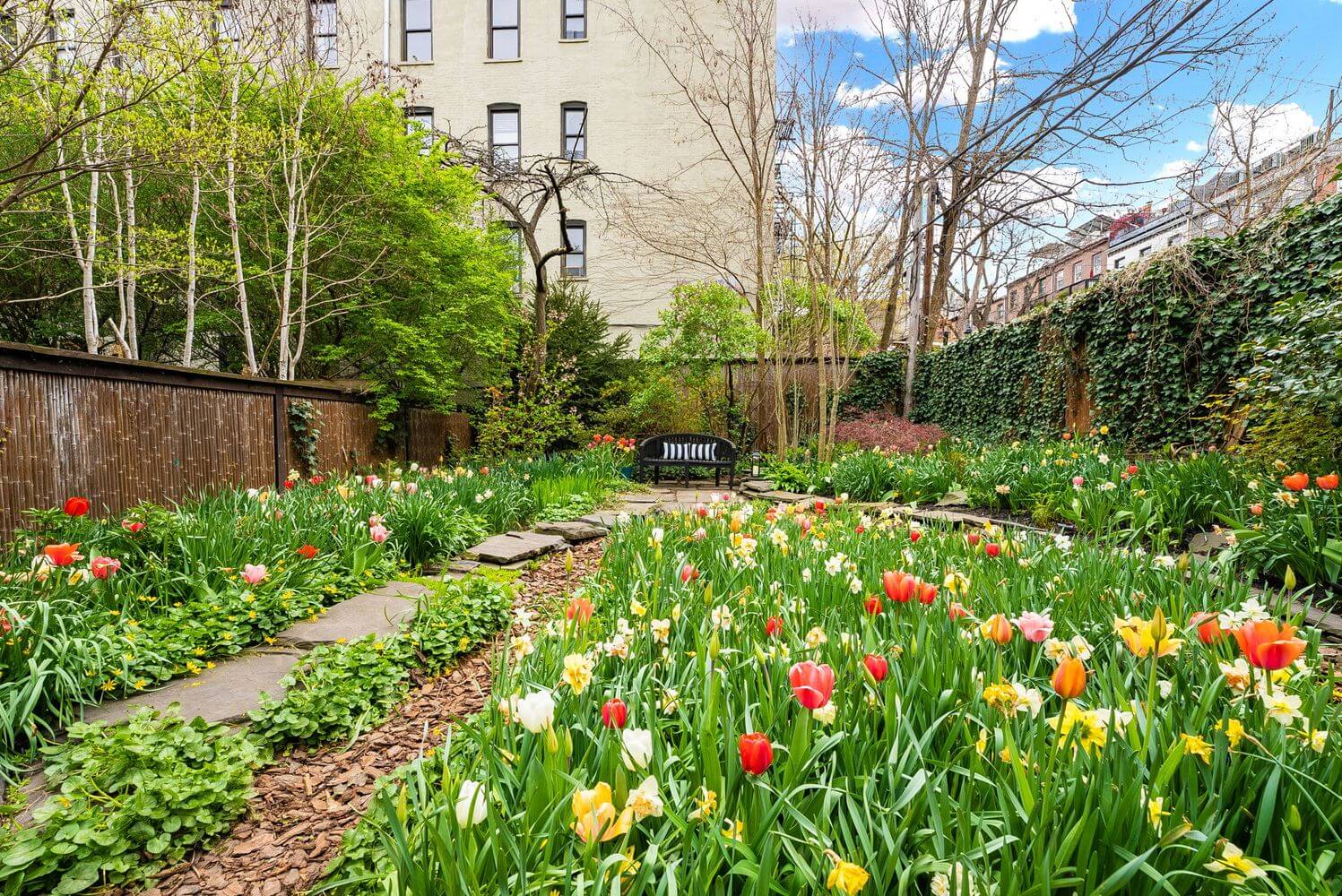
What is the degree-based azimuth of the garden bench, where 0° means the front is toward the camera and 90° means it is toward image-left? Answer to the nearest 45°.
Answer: approximately 0°

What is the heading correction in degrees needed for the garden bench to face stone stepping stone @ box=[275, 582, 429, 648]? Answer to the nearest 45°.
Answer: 0° — it already faces it

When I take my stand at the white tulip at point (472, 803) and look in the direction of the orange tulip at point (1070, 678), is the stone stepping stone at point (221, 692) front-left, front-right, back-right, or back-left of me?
back-left

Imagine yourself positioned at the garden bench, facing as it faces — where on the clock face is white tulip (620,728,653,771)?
The white tulip is roughly at 12 o'clock from the garden bench.

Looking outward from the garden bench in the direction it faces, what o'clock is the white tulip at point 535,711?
The white tulip is roughly at 12 o'clock from the garden bench.

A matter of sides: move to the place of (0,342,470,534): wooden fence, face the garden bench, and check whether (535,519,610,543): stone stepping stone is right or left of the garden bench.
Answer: right

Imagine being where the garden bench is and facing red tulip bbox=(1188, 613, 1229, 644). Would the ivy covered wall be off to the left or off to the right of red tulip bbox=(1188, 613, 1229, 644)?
left

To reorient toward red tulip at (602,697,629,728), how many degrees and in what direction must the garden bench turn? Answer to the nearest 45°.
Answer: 0° — it already faces it
